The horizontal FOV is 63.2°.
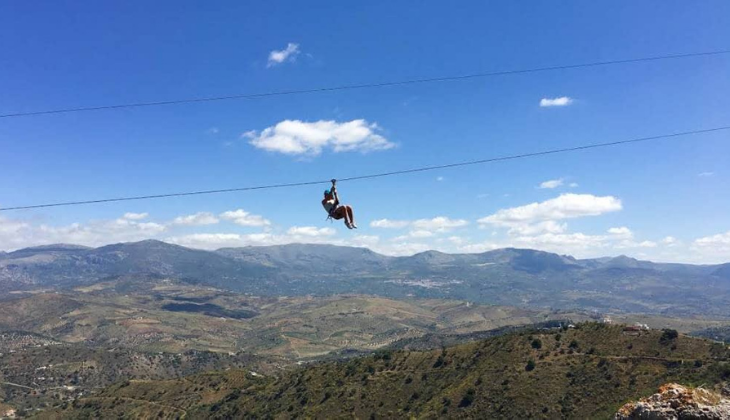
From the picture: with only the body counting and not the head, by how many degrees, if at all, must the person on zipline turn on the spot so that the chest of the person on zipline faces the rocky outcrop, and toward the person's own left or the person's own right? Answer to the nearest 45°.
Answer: approximately 45° to the person's own right

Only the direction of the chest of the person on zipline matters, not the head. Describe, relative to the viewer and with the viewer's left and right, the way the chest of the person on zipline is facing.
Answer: facing to the right of the viewer
